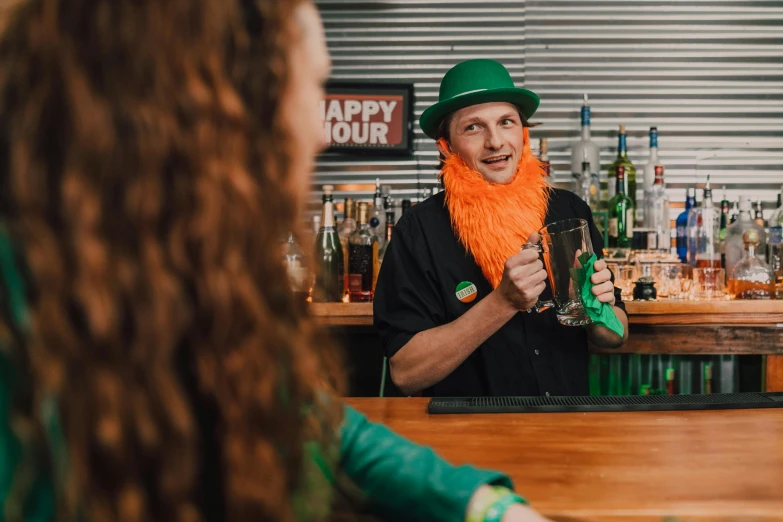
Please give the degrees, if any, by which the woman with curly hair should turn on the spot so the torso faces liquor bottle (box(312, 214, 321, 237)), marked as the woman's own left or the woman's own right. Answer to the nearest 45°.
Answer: approximately 45° to the woman's own left

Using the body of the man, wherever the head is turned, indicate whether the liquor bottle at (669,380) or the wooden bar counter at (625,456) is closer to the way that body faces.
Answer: the wooden bar counter

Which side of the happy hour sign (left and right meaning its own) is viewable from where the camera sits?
front

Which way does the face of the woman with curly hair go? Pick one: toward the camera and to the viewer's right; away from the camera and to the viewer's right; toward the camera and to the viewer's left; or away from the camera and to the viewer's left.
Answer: away from the camera and to the viewer's right

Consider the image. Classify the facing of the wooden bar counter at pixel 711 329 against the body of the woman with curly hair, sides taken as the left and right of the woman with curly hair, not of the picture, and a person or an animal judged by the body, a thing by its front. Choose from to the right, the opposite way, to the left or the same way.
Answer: the opposite way

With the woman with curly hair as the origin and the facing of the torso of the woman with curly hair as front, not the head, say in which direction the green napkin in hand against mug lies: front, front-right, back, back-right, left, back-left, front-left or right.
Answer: front

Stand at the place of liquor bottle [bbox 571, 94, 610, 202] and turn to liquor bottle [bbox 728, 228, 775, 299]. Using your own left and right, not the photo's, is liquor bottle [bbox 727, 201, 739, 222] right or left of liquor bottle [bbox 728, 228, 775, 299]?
left

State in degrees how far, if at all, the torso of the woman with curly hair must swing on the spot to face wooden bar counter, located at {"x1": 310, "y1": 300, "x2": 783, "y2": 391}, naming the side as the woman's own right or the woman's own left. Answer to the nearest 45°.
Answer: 0° — they already face it

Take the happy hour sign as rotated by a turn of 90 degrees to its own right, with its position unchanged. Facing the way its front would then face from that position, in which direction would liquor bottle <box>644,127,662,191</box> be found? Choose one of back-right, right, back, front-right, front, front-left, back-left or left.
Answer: back

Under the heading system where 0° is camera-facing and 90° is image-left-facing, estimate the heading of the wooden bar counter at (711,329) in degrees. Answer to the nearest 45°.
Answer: approximately 0°

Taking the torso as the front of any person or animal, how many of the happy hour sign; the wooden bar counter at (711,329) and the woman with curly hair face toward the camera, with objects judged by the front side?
2

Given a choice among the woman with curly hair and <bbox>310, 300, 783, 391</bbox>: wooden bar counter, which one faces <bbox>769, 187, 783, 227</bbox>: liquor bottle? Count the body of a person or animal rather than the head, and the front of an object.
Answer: the woman with curly hair

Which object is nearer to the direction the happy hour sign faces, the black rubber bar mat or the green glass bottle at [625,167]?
the black rubber bar mat

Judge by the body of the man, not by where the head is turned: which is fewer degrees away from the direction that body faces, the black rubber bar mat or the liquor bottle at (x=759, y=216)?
the black rubber bar mat

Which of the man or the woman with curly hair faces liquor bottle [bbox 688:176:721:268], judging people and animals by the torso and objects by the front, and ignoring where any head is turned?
the woman with curly hair

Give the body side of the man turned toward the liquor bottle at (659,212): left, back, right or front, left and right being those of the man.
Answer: left
